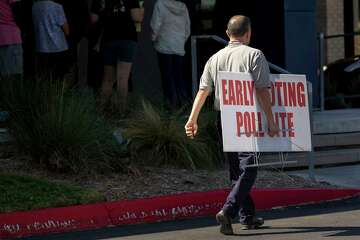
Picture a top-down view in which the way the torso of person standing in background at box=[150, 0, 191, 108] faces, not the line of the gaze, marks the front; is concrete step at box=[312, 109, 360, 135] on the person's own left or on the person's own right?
on the person's own right

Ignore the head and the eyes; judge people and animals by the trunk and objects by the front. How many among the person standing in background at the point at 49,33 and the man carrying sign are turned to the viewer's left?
0

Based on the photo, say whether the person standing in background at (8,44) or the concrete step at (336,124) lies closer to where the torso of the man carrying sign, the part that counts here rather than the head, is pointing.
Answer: the concrete step

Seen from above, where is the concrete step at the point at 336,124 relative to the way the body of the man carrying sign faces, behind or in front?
in front

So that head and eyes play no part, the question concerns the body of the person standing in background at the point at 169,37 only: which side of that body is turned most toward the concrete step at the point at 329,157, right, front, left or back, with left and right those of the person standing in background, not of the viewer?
right

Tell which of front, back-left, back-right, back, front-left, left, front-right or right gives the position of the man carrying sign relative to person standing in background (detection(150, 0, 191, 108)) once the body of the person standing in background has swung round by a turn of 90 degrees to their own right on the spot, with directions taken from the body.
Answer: right

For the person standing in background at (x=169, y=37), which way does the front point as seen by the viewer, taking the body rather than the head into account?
away from the camera

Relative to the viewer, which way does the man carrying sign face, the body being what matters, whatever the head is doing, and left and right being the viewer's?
facing away from the viewer and to the right of the viewer

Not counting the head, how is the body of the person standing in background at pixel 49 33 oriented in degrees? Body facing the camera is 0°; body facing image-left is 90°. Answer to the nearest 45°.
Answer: approximately 225°

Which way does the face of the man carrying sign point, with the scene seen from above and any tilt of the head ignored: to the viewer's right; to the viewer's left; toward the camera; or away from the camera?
away from the camera
